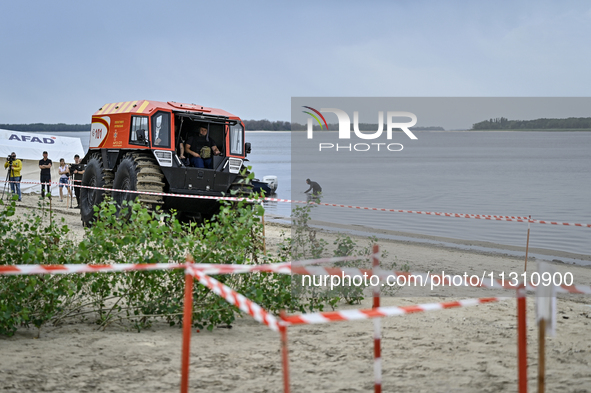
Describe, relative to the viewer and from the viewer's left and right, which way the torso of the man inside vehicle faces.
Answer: facing the viewer and to the right of the viewer

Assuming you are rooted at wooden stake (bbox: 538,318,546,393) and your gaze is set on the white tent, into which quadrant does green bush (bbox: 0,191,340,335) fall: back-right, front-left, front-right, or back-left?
front-left

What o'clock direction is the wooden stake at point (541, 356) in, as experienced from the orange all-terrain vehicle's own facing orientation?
The wooden stake is roughly at 1 o'clock from the orange all-terrain vehicle.

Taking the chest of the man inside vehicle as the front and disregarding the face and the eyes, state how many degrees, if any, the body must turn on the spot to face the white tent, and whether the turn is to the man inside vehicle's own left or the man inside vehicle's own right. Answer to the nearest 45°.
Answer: approximately 180°

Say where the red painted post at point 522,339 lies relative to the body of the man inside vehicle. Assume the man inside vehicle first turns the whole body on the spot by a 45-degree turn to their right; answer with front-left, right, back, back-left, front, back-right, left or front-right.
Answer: front

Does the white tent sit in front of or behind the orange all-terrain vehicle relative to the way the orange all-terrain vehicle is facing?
behind

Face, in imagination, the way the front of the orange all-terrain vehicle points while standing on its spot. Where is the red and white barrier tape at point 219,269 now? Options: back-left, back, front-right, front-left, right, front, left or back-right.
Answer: front-right

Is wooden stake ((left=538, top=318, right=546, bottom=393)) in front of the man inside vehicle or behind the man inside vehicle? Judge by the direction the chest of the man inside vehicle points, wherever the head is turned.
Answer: in front

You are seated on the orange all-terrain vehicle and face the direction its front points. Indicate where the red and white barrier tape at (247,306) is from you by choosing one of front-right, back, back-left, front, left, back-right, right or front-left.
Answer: front-right

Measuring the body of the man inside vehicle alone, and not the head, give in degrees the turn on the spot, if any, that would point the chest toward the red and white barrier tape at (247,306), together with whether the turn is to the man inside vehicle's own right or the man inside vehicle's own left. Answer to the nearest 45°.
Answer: approximately 45° to the man inside vehicle's own right

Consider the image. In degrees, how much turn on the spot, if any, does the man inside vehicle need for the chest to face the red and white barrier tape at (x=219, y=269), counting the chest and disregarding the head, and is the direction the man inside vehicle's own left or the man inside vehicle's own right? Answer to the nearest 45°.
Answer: approximately 45° to the man inside vehicle's own right

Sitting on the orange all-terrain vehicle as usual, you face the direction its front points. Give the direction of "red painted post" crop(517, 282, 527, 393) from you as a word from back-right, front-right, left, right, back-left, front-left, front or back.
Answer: front-right
